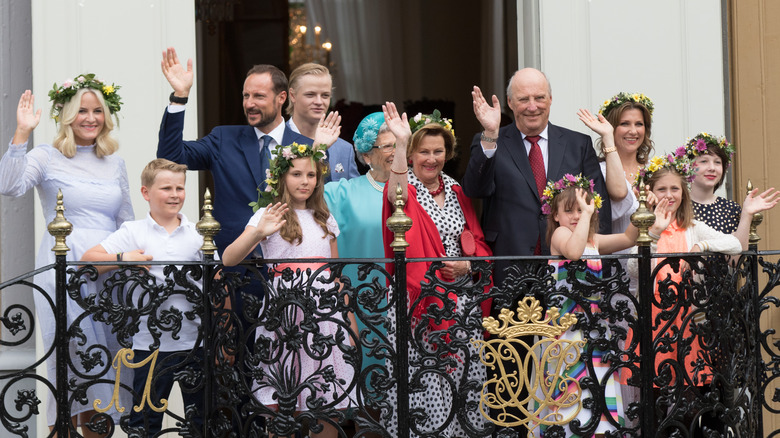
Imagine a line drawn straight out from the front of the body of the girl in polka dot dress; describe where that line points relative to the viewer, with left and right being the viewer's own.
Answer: facing the viewer

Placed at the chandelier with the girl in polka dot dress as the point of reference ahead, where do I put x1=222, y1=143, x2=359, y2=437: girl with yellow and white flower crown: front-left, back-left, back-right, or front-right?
front-right

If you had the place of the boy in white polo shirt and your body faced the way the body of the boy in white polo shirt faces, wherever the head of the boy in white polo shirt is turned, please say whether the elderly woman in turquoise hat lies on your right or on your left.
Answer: on your left

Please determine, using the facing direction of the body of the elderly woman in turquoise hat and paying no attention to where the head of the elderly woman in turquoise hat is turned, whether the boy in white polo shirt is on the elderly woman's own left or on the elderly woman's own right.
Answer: on the elderly woman's own right

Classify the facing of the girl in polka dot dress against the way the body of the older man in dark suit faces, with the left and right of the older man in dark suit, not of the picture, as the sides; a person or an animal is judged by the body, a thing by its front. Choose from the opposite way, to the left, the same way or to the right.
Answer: the same way

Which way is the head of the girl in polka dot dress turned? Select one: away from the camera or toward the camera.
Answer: toward the camera

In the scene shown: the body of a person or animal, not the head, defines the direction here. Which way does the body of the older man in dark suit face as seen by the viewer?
toward the camera

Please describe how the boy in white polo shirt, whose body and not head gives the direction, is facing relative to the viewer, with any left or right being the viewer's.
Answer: facing the viewer and to the right of the viewer

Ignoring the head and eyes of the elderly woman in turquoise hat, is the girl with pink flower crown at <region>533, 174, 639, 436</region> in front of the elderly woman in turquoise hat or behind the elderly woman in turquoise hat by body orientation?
in front

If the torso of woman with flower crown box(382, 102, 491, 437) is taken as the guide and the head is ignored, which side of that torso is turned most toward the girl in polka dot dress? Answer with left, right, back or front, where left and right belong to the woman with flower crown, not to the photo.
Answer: left

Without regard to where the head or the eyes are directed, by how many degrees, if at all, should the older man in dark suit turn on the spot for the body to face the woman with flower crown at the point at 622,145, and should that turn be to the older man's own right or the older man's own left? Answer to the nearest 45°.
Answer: approximately 135° to the older man's own left

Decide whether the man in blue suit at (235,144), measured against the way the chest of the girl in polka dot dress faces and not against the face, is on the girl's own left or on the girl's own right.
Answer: on the girl's own right
